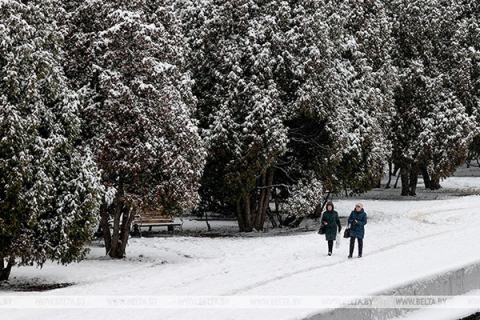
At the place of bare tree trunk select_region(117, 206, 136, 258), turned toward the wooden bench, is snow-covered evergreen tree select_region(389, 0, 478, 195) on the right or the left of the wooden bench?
right

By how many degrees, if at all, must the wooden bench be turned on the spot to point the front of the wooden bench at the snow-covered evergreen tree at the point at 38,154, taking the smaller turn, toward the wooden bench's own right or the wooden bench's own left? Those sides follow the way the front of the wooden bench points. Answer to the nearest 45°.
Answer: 0° — it already faces it

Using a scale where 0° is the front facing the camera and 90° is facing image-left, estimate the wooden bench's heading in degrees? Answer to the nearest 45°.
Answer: approximately 0°

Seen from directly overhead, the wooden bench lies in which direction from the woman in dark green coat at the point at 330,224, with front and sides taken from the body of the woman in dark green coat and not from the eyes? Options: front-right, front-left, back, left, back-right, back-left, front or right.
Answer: back-right

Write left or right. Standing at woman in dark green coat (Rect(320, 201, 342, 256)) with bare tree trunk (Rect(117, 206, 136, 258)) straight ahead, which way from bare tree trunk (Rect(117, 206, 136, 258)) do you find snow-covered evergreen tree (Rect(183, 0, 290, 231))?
right

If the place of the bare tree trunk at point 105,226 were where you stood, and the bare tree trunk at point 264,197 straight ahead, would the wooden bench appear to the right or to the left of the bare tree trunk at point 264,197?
left

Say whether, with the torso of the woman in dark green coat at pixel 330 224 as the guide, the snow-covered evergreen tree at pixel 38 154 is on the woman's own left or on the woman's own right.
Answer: on the woman's own right

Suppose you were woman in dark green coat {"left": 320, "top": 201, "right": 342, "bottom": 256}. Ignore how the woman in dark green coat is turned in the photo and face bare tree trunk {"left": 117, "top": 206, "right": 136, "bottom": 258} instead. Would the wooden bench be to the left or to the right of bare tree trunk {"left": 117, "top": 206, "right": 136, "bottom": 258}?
right

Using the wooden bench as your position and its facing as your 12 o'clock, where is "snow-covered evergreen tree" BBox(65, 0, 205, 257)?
The snow-covered evergreen tree is roughly at 12 o'clock from the wooden bench.

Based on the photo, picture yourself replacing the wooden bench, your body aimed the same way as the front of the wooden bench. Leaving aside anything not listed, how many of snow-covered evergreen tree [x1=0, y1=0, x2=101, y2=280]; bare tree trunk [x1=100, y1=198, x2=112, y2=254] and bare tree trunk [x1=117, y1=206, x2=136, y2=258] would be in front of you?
3

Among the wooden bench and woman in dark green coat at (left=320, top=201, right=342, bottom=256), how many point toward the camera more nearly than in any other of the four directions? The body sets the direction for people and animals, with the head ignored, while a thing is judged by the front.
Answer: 2
